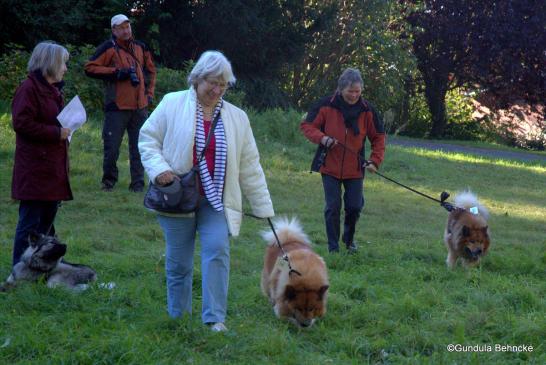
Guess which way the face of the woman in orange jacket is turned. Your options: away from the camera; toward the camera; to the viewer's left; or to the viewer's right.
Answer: toward the camera

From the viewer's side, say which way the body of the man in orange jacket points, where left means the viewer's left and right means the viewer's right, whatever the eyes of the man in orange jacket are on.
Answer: facing the viewer and to the right of the viewer

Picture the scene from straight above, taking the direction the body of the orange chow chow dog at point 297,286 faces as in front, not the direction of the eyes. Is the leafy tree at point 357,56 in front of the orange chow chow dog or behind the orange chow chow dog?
behind

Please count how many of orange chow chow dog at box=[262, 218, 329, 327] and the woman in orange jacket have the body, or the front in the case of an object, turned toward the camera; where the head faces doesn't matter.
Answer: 2

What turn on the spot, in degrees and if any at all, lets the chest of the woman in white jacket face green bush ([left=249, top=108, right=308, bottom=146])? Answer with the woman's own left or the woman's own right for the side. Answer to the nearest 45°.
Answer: approximately 180°

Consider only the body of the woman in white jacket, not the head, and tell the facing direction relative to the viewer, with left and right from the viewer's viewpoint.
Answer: facing the viewer

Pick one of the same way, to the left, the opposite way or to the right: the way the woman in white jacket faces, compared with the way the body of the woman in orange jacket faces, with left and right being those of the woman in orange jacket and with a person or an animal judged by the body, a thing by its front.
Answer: the same way

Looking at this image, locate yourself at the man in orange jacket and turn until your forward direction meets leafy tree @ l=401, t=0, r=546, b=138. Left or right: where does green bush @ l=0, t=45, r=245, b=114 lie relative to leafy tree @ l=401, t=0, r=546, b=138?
left

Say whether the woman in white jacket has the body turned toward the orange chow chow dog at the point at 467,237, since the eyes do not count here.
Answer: no

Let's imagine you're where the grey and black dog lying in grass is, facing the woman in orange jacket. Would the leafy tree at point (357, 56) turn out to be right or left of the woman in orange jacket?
left

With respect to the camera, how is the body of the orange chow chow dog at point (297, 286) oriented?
toward the camera

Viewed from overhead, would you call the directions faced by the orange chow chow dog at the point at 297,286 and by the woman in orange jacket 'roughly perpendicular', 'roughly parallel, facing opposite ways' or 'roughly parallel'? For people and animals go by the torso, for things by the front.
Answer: roughly parallel

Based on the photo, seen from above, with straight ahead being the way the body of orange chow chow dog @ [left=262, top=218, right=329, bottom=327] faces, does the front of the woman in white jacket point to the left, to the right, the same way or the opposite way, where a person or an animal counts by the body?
the same way

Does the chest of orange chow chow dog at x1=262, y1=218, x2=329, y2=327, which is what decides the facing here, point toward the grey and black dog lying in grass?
no

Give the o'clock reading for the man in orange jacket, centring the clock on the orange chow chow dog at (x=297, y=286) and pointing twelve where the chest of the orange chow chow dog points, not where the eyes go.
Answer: The man in orange jacket is roughly at 5 o'clock from the orange chow chow dog.

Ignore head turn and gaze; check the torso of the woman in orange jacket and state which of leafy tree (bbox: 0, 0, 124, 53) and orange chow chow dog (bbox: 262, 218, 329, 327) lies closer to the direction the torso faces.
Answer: the orange chow chow dog

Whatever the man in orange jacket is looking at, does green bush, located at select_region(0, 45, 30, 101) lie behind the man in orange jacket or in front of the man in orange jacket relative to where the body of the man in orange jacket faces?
behind

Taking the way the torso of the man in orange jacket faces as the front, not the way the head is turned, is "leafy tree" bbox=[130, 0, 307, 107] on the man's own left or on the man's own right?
on the man's own left
